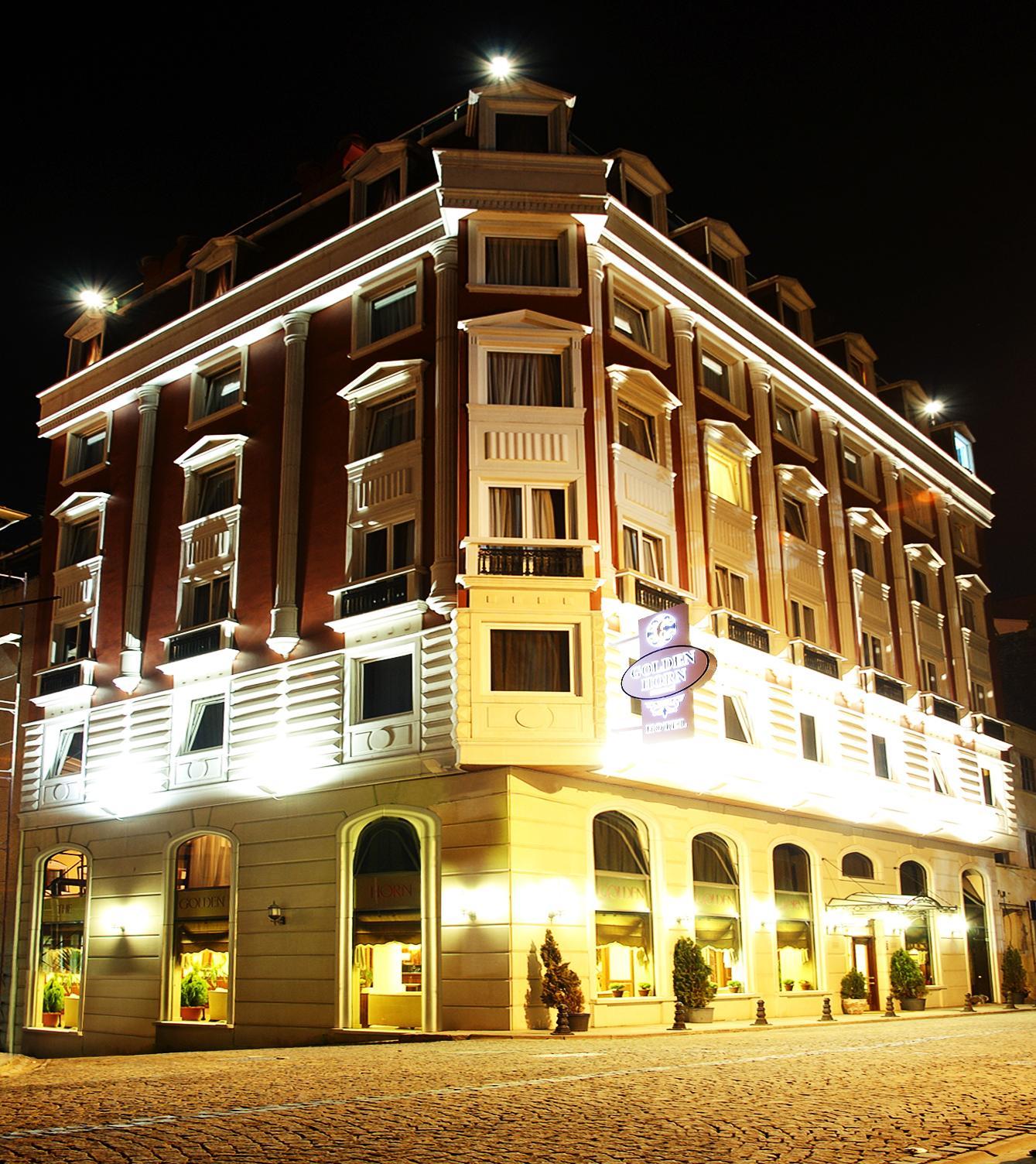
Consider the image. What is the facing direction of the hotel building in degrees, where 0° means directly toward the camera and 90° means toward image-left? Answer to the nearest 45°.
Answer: approximately 315°

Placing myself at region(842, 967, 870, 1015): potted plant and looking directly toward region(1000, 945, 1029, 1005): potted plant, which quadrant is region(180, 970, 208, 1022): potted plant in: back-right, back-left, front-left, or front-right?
back-left

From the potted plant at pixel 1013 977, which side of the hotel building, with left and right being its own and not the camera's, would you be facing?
left

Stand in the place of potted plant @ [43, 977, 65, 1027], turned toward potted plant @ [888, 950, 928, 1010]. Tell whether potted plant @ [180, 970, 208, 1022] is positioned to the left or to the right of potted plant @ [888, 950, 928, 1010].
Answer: right

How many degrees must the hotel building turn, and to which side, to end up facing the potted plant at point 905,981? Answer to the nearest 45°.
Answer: approximately 90° to its left
